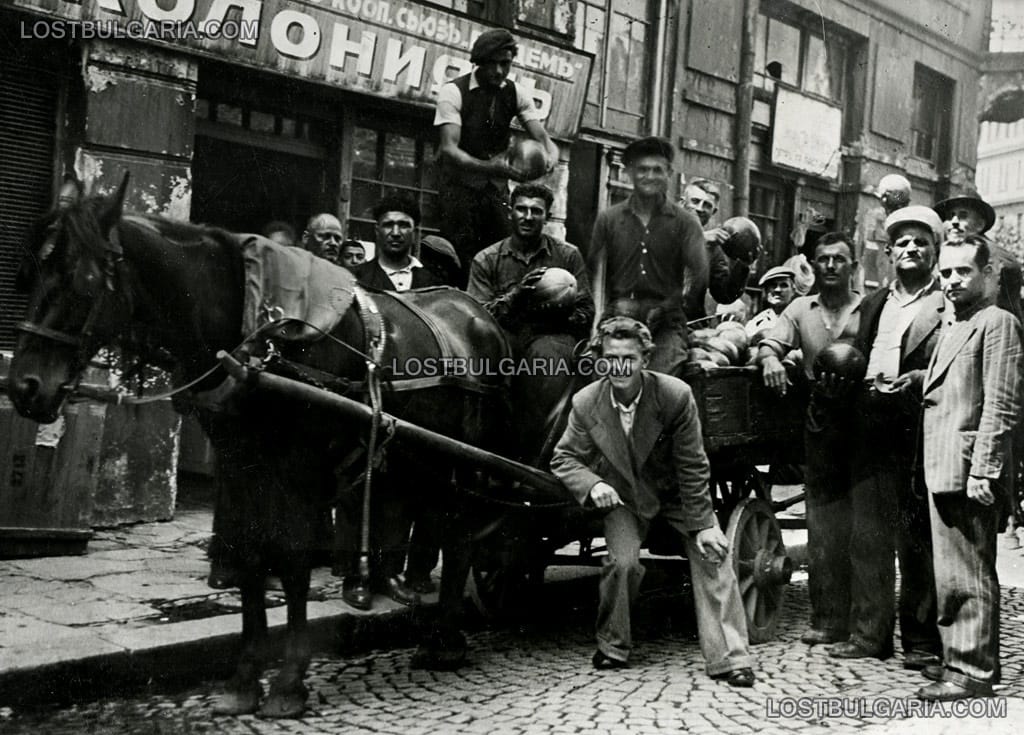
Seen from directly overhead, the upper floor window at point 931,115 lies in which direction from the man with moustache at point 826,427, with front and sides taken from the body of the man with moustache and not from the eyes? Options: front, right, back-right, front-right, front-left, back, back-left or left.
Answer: back

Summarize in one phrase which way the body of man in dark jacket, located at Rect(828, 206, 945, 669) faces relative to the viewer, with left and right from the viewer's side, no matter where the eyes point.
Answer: facing the viewer and to the left of the viewer

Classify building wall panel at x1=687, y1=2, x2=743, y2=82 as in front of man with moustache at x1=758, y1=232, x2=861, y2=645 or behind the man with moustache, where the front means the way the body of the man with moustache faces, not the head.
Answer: behind

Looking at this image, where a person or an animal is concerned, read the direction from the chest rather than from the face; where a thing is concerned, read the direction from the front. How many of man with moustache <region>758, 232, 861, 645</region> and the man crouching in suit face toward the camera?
2

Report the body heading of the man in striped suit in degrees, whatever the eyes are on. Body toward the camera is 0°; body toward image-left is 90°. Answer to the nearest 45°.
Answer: approximately 45°

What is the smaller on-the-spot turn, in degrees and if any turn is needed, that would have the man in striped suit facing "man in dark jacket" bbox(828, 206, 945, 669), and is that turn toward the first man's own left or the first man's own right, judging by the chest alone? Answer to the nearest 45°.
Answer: approximately 90° to the first man's own right

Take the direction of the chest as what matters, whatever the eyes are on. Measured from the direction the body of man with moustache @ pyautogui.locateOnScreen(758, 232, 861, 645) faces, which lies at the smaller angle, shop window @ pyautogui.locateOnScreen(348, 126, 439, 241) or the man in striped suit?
the man in striped suit

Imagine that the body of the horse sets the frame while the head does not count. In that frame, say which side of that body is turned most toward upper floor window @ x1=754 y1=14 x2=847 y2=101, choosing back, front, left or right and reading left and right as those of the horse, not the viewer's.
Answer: back

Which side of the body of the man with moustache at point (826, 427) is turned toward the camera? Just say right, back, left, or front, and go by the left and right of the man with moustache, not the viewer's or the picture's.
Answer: front

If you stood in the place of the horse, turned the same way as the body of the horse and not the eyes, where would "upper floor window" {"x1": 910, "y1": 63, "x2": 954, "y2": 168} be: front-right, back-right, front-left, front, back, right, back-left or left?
back

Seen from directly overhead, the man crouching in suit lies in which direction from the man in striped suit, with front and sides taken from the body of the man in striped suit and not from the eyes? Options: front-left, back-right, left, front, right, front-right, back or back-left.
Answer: front-right

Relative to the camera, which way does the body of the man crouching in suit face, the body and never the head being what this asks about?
toward the camera
